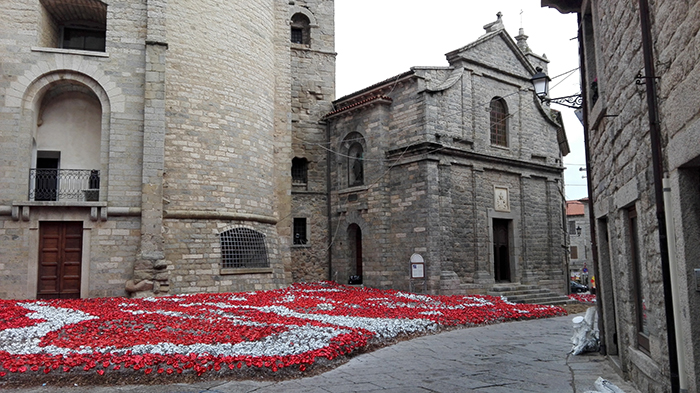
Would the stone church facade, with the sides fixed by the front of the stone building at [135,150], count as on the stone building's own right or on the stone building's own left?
on the stone building's own left

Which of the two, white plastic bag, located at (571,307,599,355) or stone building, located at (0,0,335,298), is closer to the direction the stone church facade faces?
the white plastic bag

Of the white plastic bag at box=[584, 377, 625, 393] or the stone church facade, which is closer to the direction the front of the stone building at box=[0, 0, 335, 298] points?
the white plastic bag

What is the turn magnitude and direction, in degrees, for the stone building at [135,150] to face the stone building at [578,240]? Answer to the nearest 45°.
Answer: approximately 135° to its left

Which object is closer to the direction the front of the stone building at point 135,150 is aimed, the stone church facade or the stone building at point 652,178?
the stone building

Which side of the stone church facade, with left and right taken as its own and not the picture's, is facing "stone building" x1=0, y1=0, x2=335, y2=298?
right

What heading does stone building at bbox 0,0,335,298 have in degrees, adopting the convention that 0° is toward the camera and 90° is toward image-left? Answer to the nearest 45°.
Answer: approximately 0°

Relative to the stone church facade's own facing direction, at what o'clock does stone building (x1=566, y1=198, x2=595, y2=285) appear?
The stone building is roughly at 8 o'clock from the stone church facade.

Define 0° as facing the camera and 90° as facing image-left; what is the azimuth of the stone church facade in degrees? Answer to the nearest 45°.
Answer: approximately 315°

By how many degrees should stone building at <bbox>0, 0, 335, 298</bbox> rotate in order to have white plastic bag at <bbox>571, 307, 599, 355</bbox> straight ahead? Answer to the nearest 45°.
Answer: approximately 45° to its left
